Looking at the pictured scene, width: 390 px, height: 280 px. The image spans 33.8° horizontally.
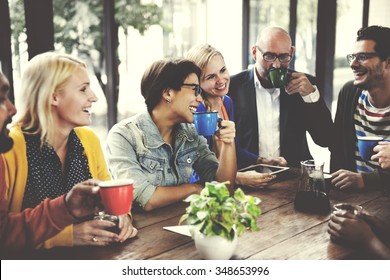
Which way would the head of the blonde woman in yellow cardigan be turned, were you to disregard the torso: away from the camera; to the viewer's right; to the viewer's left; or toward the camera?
to the viewer's right

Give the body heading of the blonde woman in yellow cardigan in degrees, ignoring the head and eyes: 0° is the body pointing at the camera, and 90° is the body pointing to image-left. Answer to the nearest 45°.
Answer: approximately 315°

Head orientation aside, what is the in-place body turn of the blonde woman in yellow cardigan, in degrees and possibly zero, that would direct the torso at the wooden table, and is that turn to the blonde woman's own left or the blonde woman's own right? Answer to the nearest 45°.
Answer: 0° — they already face it

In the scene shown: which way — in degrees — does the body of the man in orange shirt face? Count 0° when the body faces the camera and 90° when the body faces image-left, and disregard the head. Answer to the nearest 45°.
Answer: approximately 270°

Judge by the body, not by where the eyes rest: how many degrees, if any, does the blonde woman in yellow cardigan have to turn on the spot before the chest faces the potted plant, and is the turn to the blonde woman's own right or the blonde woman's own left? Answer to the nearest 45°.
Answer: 0° — they already face it
